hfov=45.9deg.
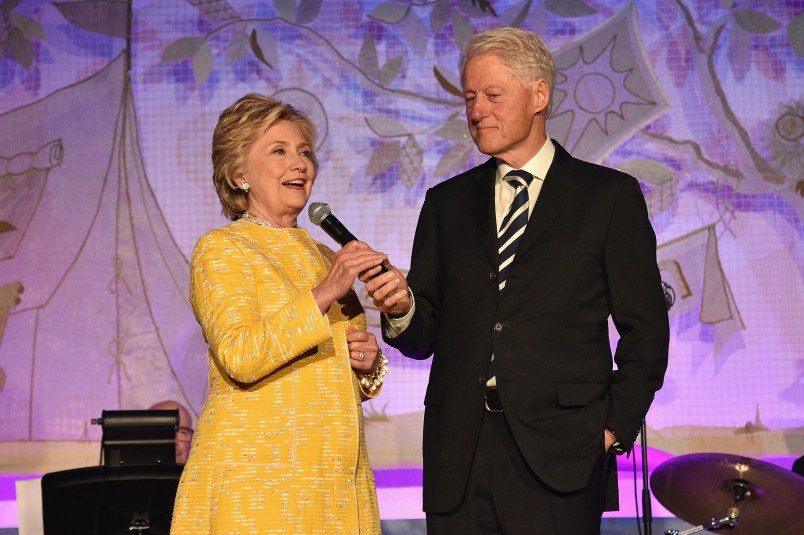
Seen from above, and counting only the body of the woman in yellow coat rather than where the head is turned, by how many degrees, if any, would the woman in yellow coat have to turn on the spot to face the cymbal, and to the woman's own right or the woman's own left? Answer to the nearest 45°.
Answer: approximately 90° to the woman's own left

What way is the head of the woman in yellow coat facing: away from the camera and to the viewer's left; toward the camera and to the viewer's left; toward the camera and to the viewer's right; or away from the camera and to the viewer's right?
toward the camera and to the viewer's right

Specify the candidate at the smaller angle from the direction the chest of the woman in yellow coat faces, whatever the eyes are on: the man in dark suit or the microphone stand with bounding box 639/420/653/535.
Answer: the man in dark suit

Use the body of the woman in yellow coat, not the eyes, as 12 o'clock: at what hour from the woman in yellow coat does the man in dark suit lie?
The man in dark suit is roughly at 10 o'clock from the woman in yellow coat.

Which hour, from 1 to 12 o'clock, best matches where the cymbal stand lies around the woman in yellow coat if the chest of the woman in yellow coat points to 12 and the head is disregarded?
The cymbal stand is roughly at 9 o'clock from the woman in yellow coat.

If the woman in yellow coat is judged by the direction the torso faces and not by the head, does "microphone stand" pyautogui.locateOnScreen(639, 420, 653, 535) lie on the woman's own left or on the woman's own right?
on the woman's own left

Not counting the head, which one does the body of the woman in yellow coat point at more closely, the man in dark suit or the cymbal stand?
the man in dark suit

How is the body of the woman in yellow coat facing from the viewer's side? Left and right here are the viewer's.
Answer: facing the viewer and to the right of the viewer

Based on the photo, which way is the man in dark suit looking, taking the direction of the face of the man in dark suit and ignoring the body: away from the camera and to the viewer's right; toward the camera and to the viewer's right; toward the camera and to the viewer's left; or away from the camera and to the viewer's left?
toward the camera and to the viewer's left

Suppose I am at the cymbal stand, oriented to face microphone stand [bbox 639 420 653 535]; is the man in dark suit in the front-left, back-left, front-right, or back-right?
front-left

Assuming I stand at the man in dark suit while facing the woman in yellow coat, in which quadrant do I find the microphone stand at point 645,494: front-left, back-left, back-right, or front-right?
back-right
